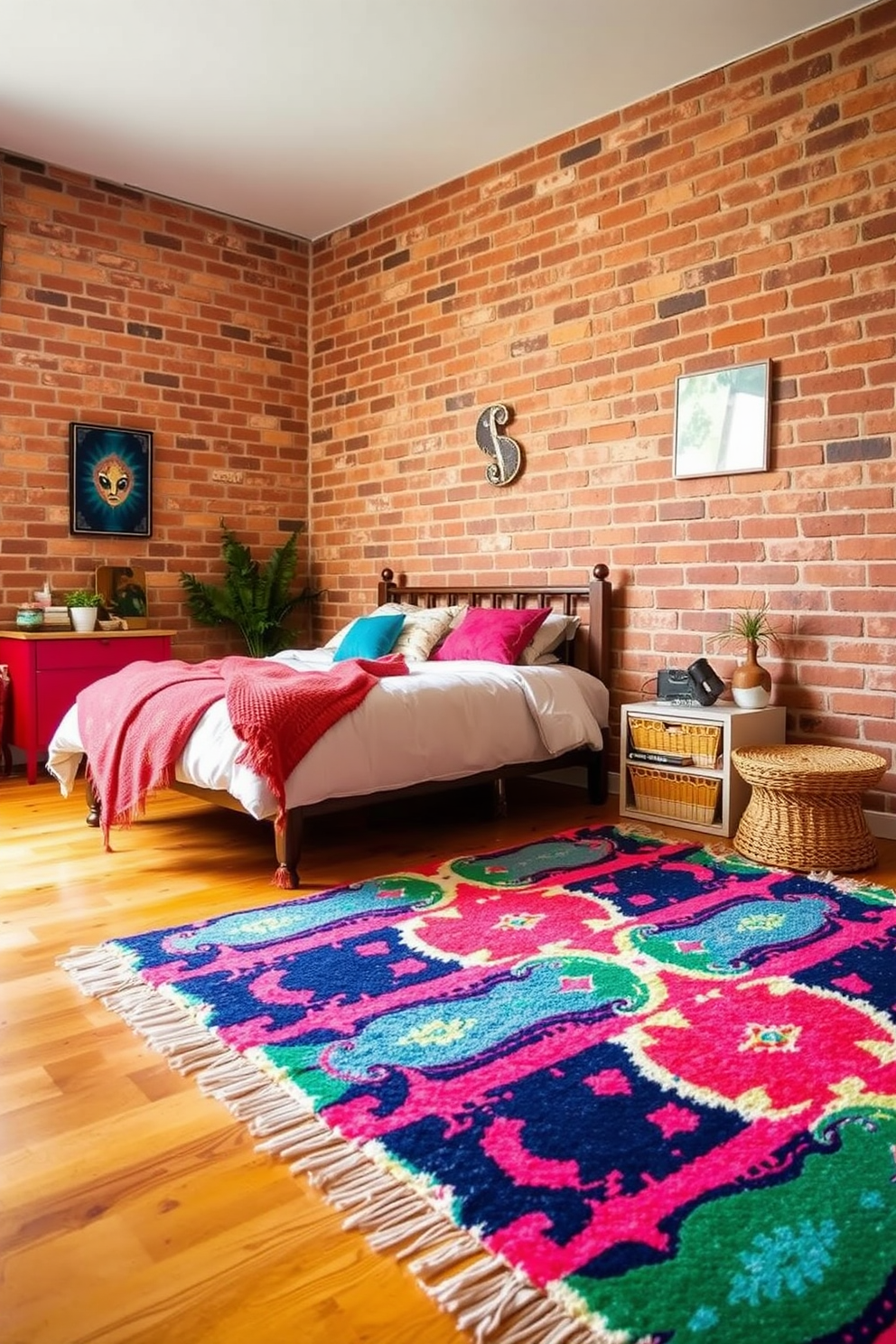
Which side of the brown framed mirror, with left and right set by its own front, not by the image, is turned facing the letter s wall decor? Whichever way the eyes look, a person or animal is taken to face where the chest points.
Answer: right

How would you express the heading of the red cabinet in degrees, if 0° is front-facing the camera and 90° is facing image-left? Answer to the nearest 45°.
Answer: approximately 315°

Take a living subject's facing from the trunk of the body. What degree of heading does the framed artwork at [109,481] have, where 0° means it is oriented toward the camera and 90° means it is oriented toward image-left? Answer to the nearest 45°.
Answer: approximately 315°

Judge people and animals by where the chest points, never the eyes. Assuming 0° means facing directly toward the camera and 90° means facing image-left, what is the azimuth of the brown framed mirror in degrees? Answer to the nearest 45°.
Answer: approximately 45°

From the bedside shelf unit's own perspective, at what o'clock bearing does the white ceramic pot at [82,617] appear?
The white ceramic pot is roughly at 2 o'clock from the bedside shelf unit.
